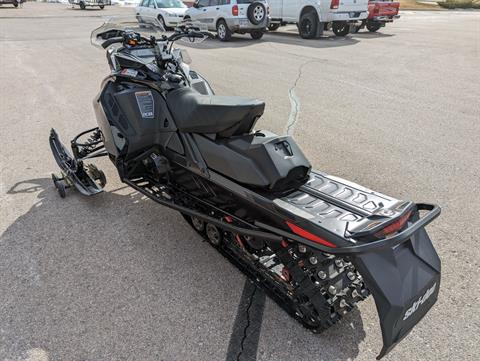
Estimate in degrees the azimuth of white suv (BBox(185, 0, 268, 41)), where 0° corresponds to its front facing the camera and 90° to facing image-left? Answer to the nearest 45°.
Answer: approximately 135°

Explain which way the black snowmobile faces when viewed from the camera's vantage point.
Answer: facing away from the viewer and to the left of the viewer

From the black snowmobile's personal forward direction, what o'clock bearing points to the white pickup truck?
The white pickup truck is roughly at 2 o'clock from the black snowmobile.

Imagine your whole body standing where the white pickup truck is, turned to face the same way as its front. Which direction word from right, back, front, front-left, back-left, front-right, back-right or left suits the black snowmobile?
back-left

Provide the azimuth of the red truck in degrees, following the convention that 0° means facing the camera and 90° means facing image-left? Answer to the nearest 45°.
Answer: approximately 135°

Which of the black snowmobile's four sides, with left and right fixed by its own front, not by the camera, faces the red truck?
right

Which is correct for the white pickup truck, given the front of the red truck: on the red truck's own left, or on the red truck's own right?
on the red truck's own left

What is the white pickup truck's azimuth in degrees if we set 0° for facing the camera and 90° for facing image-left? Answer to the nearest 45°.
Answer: approximately 135°

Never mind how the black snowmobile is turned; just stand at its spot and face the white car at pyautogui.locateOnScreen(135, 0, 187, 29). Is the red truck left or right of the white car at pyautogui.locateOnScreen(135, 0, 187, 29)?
right
